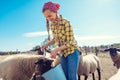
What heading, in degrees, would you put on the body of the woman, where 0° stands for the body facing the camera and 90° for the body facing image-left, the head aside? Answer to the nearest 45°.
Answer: approximately 45°

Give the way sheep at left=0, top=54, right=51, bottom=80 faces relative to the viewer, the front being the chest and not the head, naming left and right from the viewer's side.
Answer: facing to the right of the viewer

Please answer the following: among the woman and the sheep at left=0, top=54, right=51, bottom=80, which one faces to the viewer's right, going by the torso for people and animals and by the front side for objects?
the sheep

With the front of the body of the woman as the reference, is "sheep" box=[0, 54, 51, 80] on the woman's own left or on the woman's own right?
on the woman's own right

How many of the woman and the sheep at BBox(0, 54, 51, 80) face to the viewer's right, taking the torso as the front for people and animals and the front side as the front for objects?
1
